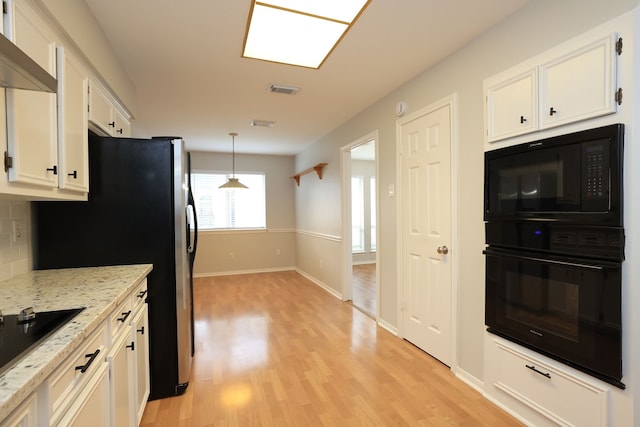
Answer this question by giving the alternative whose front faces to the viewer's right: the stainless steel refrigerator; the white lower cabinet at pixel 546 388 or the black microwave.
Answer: the stainless steel refrigerator

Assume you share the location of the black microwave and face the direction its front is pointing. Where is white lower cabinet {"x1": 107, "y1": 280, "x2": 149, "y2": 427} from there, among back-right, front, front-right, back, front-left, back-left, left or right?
front

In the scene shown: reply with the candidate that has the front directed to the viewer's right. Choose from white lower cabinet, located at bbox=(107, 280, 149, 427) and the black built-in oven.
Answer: the white lower cabinet

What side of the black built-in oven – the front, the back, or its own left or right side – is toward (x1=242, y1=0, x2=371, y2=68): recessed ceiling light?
front

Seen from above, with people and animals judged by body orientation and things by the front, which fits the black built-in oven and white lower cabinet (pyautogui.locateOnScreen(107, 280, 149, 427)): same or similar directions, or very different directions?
very different directions

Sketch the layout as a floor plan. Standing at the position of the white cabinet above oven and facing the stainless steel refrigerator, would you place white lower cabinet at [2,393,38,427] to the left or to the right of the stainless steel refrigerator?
left

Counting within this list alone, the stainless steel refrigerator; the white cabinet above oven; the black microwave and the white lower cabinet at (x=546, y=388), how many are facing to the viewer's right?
1

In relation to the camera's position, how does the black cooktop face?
facing the viewer and to the right of the viewer

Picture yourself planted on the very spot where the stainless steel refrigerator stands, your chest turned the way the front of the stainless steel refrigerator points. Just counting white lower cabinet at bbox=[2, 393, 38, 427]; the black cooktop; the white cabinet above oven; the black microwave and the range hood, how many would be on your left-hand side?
0

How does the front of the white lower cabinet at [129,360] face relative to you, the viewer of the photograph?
facing to the right of the viewer

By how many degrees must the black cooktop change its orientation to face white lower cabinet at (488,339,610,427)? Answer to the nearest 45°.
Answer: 0° — it already faces it

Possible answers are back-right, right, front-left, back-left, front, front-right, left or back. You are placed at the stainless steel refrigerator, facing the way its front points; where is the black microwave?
front-right

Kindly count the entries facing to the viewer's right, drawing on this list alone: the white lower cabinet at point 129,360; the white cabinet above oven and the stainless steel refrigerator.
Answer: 2

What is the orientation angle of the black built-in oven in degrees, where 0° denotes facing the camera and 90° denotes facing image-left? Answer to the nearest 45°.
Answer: approximately 45°

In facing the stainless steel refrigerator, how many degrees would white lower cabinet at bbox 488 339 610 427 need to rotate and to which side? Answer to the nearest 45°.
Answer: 0° — it already faces it

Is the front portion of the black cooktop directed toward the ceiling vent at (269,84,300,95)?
no

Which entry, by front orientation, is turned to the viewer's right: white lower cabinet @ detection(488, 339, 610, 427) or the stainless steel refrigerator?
the stainless steel refrigerator

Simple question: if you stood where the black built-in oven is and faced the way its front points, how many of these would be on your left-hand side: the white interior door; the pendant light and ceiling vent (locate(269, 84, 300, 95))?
0
